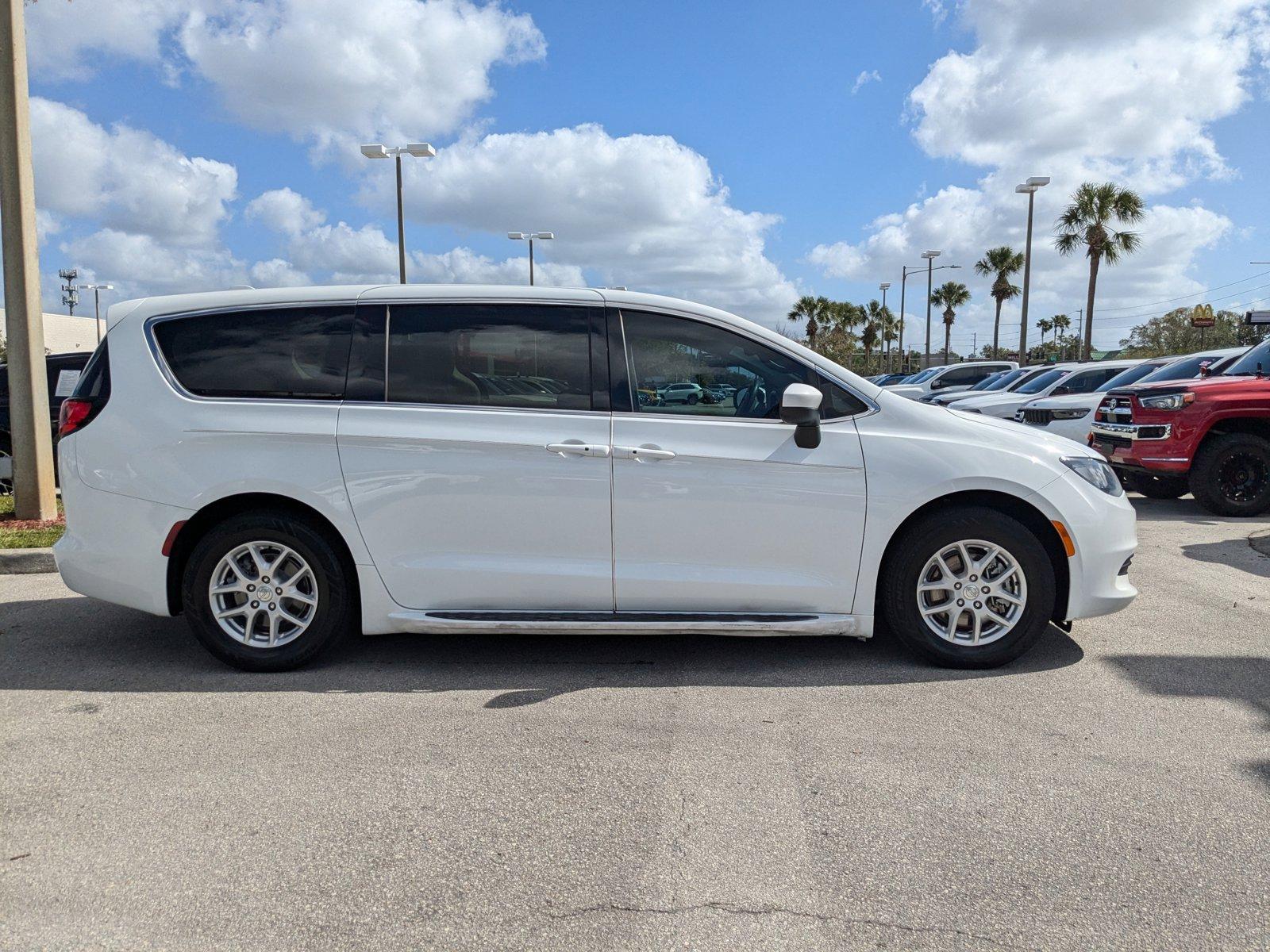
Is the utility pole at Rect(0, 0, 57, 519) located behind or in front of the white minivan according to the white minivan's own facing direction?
behind

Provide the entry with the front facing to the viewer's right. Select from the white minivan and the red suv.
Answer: the white minivan

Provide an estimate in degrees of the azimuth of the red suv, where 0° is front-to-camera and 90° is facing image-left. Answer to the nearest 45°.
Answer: approximately 45°

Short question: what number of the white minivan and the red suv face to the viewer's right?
1

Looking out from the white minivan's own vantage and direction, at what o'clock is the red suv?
The red suv is roughly at 11 o'clock from the white minivan.

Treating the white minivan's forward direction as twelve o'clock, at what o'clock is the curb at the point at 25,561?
The curb is roughly at 7 o'clock from the white minivan.

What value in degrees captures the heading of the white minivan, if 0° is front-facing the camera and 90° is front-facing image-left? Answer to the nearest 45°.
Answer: approximately 270°
